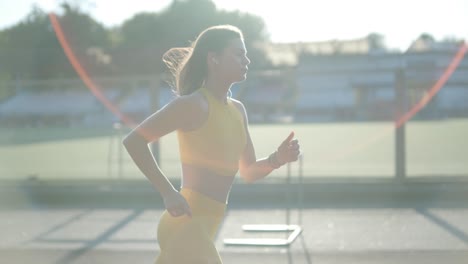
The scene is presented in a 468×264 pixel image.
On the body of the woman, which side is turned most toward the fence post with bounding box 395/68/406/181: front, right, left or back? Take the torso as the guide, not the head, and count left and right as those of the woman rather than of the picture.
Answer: left

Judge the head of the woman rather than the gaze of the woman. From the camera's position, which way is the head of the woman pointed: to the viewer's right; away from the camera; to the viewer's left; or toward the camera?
to the viewer's right

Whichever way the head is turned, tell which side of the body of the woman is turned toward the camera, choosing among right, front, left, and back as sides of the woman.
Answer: right
